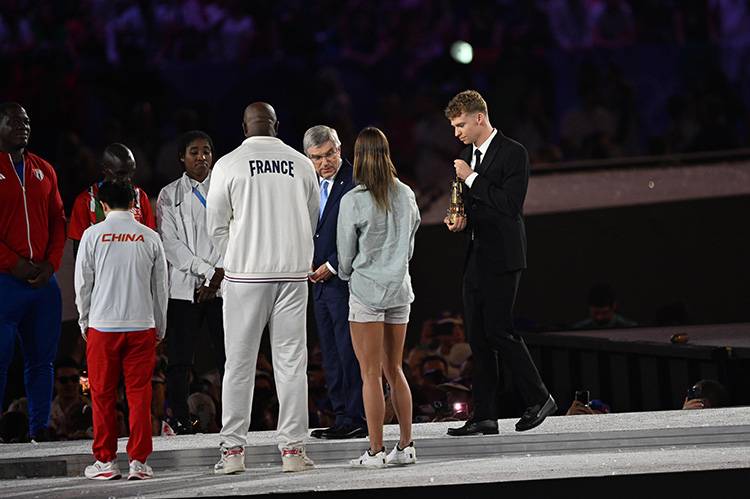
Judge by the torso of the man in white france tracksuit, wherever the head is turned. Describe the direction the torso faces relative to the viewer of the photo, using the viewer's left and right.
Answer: facing away from the viewer

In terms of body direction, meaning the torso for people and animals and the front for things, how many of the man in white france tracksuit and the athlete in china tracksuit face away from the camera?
2

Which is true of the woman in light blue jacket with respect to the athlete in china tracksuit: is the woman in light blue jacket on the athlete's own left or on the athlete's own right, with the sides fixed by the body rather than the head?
on the athlete's own right

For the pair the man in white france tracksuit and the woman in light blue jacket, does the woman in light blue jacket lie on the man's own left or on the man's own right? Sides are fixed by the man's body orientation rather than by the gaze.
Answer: on the man's own right

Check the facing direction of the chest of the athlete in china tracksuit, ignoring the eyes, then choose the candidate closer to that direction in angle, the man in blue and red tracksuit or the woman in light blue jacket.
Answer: the man in blue and red tracksuit

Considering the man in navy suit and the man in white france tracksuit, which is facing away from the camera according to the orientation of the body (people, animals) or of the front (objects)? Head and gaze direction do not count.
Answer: the man in white france tracksuit

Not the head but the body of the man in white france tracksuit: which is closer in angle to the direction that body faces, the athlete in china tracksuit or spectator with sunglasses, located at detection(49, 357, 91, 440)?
the spectator with sunglasses

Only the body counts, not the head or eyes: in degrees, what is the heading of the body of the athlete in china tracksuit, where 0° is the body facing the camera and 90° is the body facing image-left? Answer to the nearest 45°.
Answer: approximately 180°

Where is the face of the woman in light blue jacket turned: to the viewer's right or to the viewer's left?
to the viewer's left

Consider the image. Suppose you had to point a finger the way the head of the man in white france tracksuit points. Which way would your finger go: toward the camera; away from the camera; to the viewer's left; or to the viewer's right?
away from the camera
